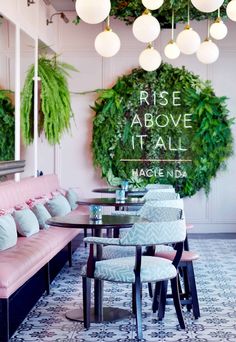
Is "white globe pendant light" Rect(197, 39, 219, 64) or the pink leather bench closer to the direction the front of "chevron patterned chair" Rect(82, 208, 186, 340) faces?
the pink leather bench

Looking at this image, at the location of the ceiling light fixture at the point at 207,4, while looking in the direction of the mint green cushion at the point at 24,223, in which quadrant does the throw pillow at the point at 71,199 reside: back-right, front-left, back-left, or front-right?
front-right

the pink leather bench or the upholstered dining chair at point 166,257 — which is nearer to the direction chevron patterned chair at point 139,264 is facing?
the pink leather bench
